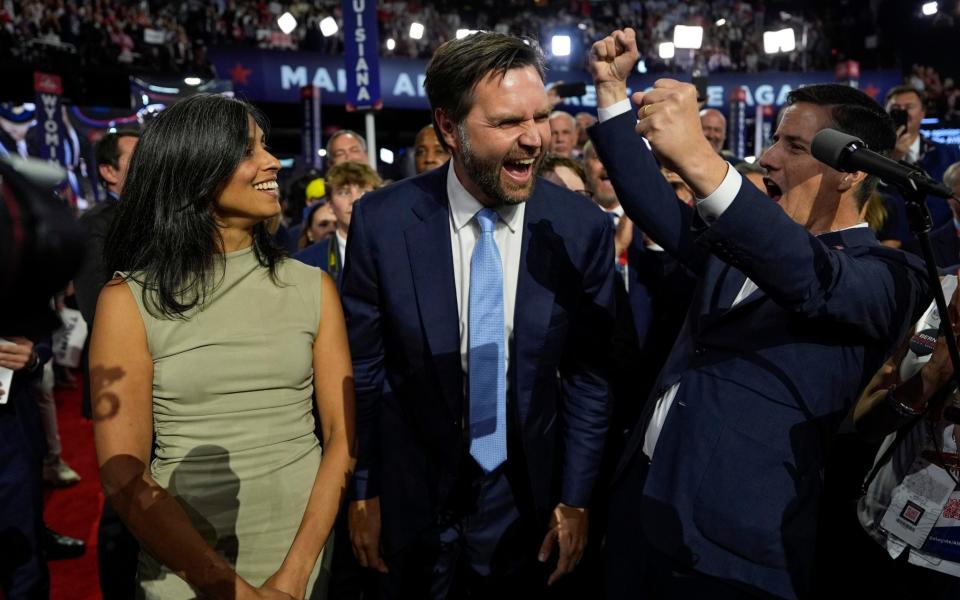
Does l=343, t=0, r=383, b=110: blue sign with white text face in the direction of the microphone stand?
yes

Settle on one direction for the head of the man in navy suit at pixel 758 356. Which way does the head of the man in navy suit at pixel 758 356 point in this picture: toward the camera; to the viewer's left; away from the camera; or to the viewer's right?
to the viewer's left

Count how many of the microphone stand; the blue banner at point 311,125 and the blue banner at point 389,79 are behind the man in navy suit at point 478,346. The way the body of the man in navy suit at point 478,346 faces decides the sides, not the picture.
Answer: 2

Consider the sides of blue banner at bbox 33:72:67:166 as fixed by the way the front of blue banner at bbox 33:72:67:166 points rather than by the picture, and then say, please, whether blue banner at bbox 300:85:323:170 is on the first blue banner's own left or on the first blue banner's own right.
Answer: on the first blue banner's own left

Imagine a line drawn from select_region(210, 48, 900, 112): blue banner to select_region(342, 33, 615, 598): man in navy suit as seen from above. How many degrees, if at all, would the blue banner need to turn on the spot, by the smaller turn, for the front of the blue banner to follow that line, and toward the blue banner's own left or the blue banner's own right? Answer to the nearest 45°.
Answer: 0° — it already faces them

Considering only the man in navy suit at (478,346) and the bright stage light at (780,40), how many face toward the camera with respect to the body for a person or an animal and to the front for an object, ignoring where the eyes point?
2

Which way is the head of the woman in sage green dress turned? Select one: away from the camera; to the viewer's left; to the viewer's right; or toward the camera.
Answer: to the viewer's right
